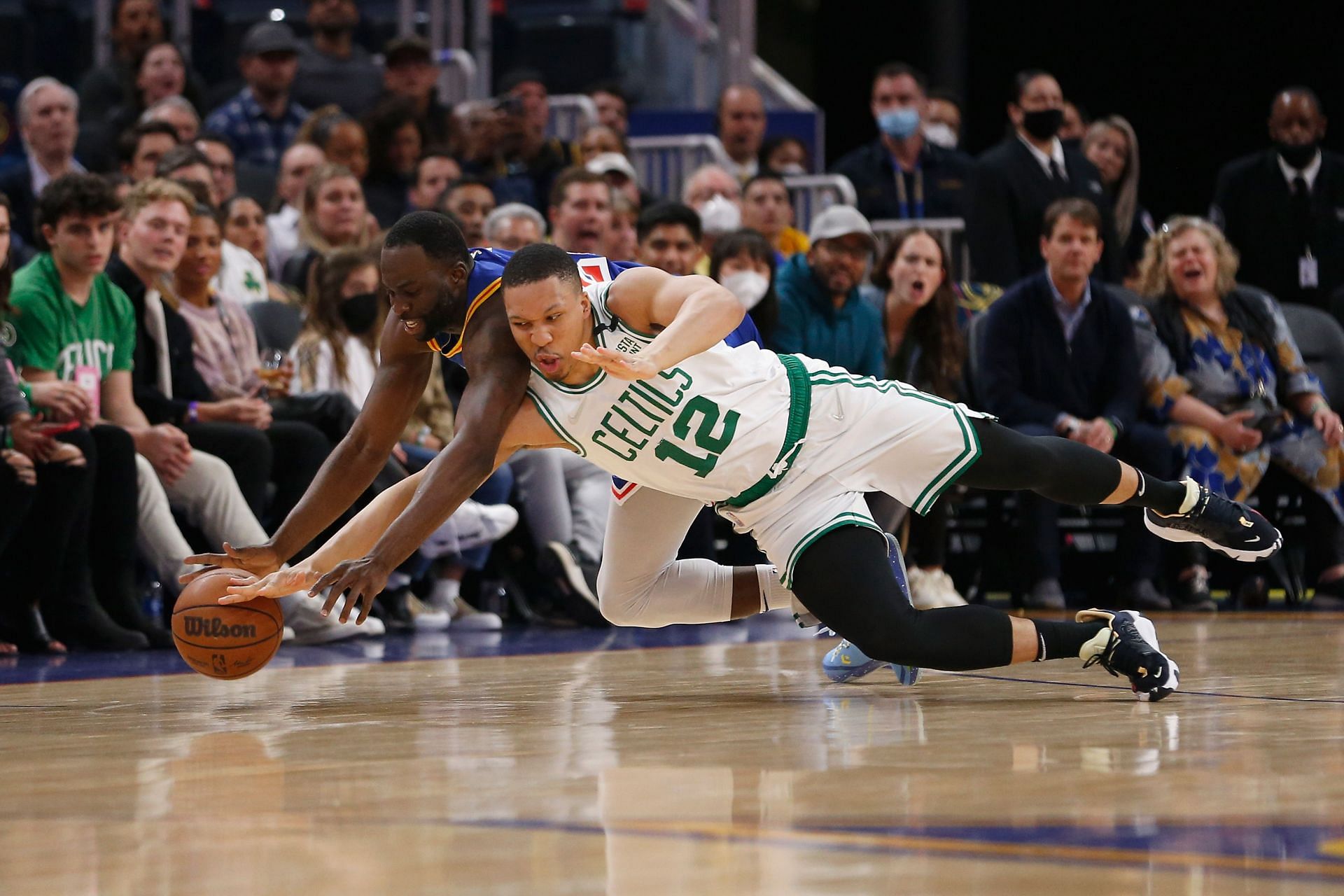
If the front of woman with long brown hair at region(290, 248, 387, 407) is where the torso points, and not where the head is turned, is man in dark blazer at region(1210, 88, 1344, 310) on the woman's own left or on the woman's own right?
on the woman's own left

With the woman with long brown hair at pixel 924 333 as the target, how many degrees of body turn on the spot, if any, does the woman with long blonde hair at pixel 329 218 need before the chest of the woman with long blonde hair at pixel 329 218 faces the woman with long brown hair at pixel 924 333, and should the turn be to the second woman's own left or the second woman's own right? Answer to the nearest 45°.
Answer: approximately 45° to the second woman's own left

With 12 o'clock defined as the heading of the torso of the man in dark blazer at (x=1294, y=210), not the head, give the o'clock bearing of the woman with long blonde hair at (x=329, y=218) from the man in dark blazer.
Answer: The woman with long blonde hair is roughly at 2 o'clock from the man in dark blazer.

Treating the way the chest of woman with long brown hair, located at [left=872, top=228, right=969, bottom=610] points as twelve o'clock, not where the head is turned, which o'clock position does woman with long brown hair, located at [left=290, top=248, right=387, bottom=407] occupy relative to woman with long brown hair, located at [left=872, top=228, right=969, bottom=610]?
woman with long brown hair, located at [left=290, top=248, right=387, bottom=407] is roughly at 2 o'clock from woman with long brown hair, located at [left=872, top=228, right=969, bottom=610].

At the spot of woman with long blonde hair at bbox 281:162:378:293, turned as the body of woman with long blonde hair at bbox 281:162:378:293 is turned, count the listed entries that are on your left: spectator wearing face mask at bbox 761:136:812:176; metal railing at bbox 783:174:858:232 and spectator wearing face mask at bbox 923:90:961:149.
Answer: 3

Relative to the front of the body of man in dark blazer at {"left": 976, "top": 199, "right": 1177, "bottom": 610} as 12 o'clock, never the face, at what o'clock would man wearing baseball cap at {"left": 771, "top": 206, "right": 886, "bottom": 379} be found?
The man wearing baseball cap is roughly at 3 o'clock from the man in dark blazer.

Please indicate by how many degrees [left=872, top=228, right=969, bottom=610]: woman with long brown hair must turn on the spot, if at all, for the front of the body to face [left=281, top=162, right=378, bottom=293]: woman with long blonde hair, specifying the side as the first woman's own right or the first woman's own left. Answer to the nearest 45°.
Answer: approximately 90° to the first woman's own right

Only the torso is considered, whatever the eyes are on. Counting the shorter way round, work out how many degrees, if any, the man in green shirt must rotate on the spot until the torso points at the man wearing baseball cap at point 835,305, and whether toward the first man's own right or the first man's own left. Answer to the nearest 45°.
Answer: approximately 45° to the first man's own left

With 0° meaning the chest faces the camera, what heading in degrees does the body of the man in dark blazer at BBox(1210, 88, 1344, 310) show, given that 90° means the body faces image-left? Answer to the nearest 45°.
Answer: approximately 0°

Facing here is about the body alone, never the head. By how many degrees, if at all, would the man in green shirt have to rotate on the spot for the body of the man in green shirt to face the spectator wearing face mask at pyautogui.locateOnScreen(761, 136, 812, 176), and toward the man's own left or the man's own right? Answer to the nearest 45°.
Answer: approximately 90° to the man's own left

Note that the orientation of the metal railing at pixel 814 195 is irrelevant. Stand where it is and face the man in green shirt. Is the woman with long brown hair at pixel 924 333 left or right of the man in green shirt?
left

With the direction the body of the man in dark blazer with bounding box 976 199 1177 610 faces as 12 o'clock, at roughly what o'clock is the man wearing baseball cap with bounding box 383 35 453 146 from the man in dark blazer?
The man wearing baseball cap is roughly at 4 o'clock from the man in dark blazer.

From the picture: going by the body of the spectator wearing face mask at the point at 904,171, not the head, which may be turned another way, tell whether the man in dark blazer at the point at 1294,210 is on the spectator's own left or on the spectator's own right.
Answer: on the spectator's own left

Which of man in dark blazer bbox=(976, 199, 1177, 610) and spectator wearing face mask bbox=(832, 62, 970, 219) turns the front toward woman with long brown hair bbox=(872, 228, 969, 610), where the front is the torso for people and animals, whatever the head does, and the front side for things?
the spectator wearing face mask
